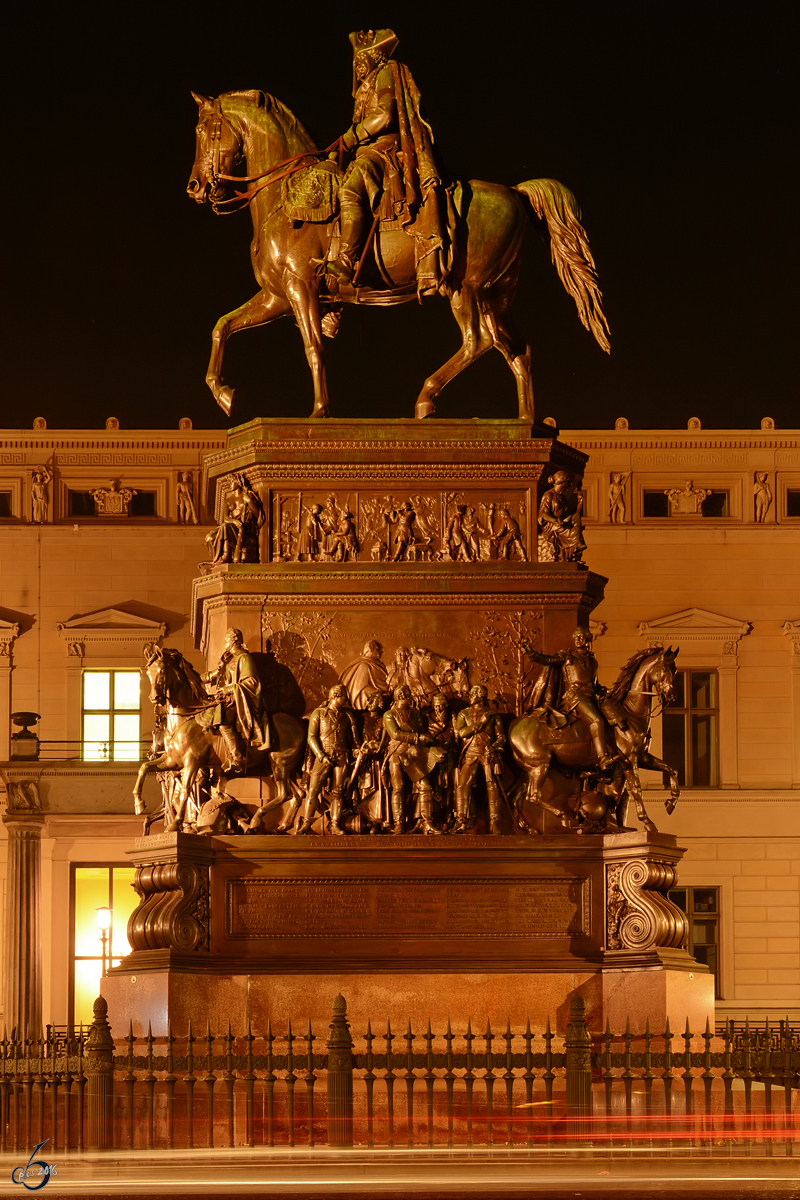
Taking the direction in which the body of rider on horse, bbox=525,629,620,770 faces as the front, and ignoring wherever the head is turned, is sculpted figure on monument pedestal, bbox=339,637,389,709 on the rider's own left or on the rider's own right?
on the rider's own right

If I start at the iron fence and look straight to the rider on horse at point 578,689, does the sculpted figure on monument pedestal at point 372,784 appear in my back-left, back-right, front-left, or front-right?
front-left

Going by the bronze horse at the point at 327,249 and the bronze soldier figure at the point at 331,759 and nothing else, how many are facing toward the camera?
1

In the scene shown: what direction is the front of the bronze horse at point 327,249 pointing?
to the viewer's left

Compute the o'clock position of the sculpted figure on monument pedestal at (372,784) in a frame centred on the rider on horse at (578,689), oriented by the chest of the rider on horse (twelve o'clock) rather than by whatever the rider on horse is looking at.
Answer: The sculpted figure on monument pedestal is roughly at 4 o'clock from the rider on horse.

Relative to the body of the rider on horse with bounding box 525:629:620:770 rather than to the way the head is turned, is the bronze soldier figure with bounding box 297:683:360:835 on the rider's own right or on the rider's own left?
on the rider's own right

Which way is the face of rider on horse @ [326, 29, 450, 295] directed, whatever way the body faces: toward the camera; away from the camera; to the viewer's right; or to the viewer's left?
to the viewer's left

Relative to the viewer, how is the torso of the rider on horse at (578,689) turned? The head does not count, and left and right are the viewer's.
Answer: facing the viewer and to the right of the viewer

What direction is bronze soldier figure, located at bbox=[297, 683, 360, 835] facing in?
toward the camera
